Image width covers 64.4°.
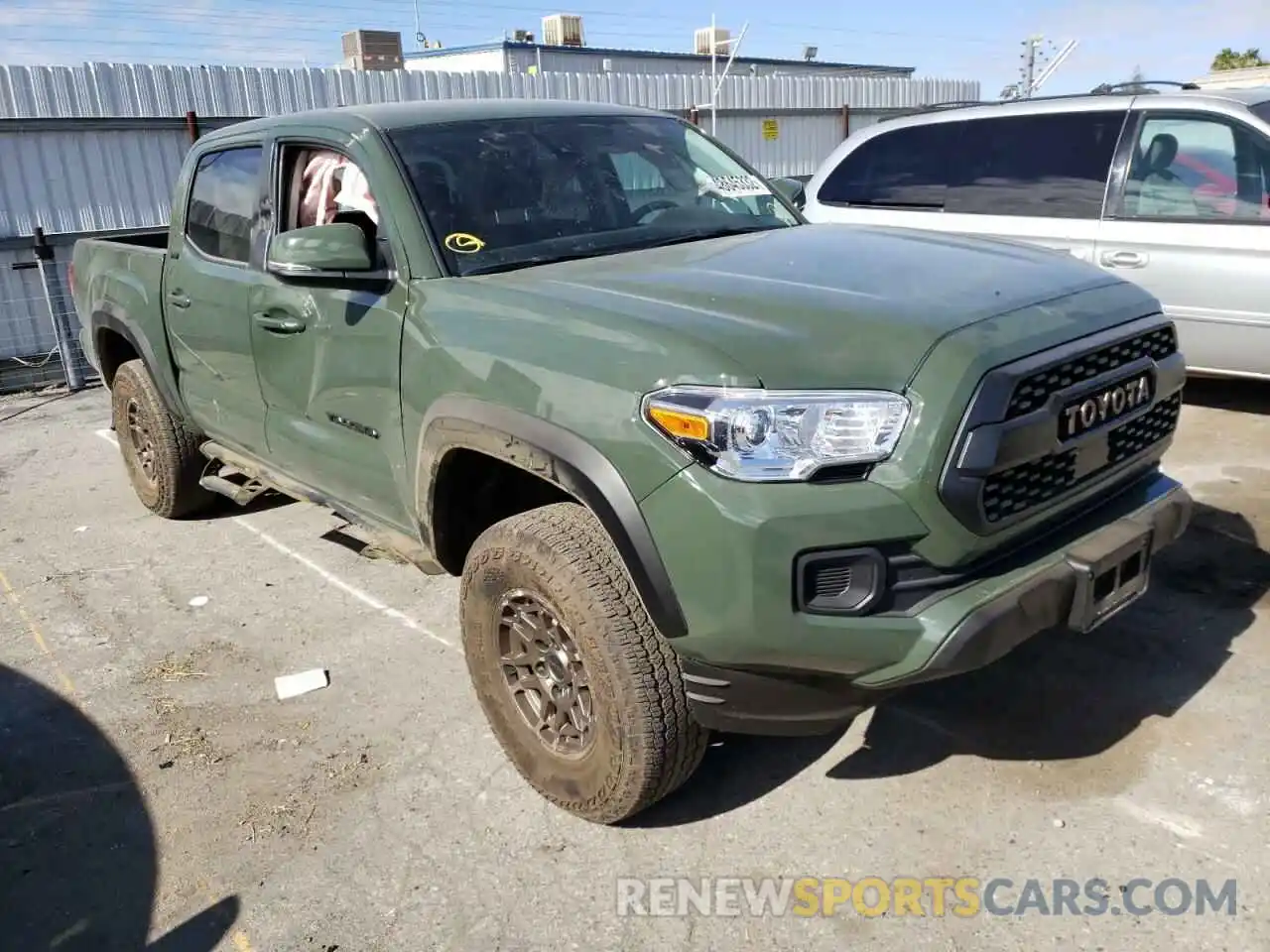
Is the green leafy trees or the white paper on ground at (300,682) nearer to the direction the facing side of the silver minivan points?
the green leafy trees

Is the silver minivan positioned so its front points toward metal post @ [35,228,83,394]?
no

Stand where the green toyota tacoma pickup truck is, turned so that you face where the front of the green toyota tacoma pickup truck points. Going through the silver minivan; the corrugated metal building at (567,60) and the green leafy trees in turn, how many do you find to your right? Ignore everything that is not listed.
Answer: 0

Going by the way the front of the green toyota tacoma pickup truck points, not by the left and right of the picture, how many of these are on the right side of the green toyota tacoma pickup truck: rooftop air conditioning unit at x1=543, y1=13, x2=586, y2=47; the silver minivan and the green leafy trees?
0

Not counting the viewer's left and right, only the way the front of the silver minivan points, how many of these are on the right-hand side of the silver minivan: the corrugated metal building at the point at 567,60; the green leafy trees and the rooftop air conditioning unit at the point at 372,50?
0

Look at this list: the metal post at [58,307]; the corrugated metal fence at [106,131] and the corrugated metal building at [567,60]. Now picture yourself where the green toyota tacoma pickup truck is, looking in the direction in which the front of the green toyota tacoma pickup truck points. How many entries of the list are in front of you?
0

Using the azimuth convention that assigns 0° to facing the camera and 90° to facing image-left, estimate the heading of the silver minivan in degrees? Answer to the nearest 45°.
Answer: approximately 270°

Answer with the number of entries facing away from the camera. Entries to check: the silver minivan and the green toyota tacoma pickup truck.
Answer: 0

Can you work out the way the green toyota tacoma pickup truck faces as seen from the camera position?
facing the viewer and to the right of the viewer

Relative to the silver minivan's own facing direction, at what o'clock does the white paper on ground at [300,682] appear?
The white paper on ground is roughly at 4 o'clock from the silver minivan.

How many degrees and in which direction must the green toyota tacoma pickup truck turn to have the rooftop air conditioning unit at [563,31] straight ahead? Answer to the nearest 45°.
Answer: approximately 135° to its left

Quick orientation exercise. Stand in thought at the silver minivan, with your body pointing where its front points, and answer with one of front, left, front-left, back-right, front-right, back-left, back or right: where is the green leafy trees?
left

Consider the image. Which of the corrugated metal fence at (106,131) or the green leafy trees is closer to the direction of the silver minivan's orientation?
the green leafy trees

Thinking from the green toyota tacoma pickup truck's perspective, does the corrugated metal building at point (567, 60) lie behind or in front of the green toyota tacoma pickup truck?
behind

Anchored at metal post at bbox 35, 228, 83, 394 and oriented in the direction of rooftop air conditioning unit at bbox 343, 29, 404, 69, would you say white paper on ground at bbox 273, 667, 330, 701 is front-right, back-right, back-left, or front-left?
back-right

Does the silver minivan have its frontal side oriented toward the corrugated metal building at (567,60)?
no
